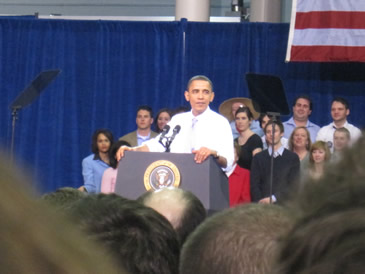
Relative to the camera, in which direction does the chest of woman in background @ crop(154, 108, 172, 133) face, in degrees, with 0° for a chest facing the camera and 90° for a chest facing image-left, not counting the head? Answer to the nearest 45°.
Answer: approximately 0°

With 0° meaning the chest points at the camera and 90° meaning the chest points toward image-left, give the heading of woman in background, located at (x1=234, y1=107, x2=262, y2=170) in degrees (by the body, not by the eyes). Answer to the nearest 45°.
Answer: approximately 45°

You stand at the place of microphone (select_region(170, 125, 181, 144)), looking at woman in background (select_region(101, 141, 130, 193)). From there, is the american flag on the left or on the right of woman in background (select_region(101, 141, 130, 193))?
right

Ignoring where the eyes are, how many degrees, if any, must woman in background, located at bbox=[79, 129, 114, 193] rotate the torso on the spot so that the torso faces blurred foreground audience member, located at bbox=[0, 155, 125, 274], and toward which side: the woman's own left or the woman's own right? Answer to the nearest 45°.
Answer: approximately 45° to the woman's own right

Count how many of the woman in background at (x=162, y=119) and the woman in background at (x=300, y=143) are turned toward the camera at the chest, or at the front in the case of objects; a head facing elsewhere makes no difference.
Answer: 2

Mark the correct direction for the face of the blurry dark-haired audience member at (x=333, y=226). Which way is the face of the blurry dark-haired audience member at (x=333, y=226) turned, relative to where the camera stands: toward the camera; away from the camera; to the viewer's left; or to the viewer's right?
away from the camera

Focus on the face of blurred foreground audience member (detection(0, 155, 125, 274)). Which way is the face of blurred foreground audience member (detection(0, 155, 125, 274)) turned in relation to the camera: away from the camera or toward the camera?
away from the camera

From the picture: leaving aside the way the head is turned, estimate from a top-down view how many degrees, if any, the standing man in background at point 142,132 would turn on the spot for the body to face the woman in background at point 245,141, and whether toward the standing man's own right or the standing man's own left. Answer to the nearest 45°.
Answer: approximately 45° to the standing man's own left
